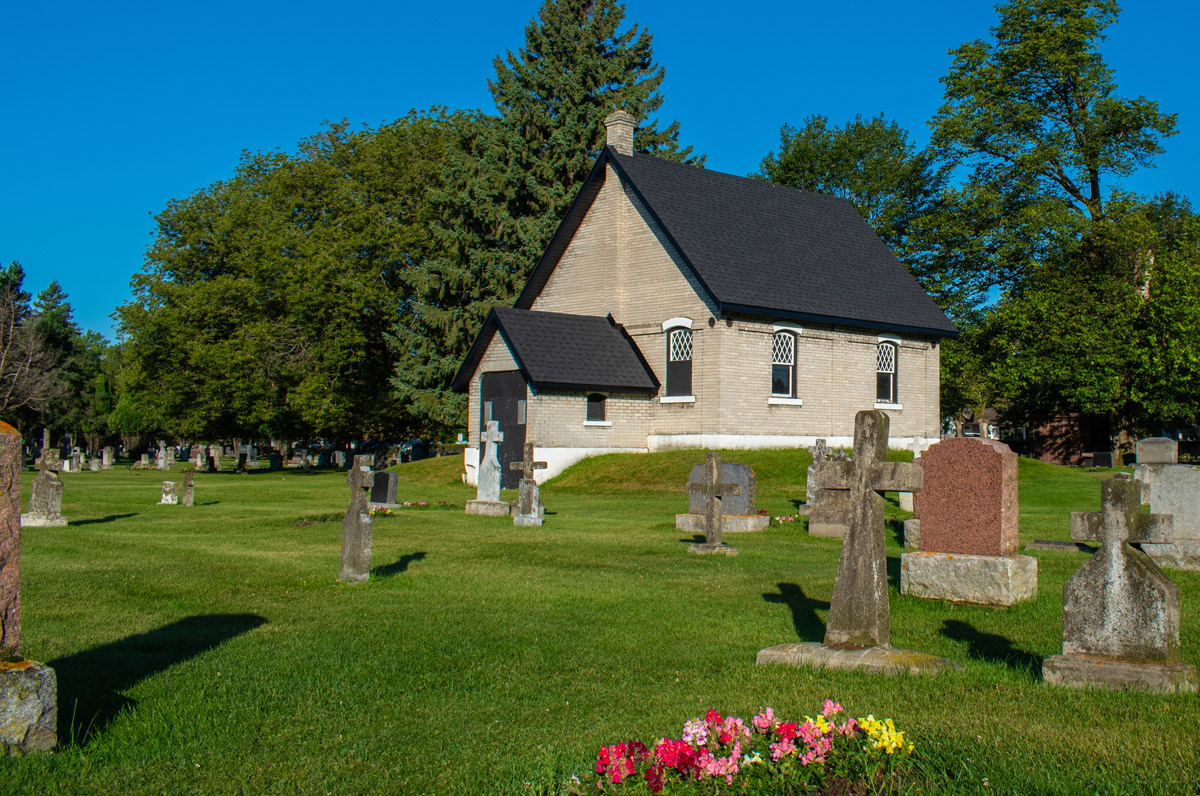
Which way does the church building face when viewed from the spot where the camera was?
facing the viewer and to the left of the viewer

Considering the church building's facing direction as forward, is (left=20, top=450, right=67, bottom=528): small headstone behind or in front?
in front

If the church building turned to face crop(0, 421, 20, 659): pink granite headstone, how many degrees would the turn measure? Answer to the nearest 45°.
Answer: approximately 45° to its left

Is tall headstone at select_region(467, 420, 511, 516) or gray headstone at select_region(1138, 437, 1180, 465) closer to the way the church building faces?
the tall headstone

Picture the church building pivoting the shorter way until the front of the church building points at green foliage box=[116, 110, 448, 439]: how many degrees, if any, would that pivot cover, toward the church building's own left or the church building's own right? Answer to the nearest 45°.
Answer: approximately 90° to the church building's own right

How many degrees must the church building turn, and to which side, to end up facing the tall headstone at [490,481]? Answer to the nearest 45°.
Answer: approximately 45° to its left

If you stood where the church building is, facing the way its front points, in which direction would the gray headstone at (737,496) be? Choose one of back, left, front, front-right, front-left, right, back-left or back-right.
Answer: front-left

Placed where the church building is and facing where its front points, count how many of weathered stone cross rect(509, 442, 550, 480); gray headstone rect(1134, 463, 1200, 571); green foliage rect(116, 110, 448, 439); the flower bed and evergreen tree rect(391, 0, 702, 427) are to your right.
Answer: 2

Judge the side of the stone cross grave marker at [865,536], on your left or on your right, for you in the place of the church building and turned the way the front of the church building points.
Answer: on your left

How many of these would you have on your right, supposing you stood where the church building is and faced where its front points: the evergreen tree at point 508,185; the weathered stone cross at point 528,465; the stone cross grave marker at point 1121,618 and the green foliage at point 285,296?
2

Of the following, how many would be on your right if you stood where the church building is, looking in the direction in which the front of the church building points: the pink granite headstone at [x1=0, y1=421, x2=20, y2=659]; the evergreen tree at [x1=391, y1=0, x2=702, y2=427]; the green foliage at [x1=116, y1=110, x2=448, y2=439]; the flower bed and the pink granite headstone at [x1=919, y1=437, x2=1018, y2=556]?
2

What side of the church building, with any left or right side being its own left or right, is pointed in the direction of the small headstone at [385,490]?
front

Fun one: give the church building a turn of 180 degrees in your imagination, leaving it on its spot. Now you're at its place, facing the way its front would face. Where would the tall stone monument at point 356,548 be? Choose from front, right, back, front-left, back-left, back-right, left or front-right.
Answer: back-right

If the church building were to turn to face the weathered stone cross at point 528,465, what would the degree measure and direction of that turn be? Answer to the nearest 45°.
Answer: approximately 45° to its left

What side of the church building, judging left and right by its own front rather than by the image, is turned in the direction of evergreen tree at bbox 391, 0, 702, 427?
right

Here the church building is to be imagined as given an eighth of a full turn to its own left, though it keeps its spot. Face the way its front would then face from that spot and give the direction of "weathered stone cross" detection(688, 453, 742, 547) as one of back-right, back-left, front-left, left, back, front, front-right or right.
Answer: front
